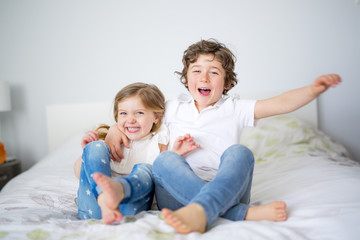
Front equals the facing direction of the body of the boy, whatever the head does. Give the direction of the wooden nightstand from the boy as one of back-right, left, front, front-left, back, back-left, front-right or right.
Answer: back-right

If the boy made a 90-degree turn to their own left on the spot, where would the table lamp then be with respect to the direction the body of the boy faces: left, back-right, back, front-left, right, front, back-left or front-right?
back-left

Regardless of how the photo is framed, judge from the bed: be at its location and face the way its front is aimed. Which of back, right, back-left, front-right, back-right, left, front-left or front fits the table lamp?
back-right

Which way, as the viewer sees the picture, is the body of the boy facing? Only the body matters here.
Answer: toward the camera
